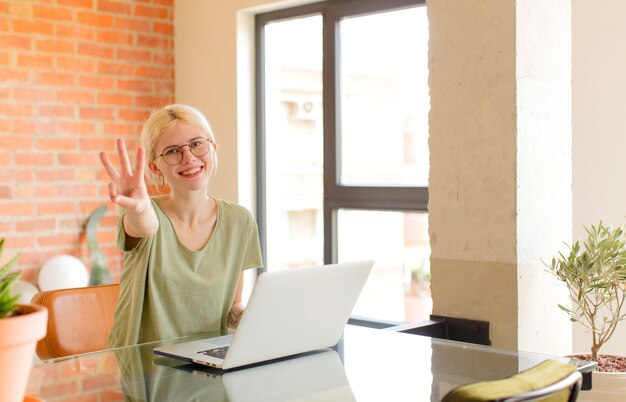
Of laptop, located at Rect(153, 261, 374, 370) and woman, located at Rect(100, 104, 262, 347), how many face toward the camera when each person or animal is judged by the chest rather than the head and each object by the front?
1

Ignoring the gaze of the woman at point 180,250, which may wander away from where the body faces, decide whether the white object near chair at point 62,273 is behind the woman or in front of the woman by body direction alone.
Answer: behind

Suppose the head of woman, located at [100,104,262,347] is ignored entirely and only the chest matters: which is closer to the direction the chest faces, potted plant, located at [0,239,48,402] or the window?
the potted plant

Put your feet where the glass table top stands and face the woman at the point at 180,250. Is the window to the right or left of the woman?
right

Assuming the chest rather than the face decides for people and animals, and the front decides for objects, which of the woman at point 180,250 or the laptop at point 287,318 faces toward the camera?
the woman

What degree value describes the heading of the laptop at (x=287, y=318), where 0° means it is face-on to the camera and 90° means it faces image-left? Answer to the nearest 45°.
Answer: approximately 135°

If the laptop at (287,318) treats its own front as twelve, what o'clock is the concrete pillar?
The concrete pillar is roughly at 3 o'clock from the laptop.

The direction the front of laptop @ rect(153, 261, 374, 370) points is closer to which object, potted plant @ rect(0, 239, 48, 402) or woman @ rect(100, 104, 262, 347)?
the woman

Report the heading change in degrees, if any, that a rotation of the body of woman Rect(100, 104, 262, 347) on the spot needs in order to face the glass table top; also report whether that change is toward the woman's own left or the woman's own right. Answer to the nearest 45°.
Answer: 0° — they already face it

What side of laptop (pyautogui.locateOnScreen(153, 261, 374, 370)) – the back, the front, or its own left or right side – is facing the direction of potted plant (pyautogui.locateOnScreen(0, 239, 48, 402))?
left

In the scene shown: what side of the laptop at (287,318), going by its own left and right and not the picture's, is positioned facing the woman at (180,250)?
front

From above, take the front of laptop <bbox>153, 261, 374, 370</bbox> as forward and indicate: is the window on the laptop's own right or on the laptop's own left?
on the laptop's own right

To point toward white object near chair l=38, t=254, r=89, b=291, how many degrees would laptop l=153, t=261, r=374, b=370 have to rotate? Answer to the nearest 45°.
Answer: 0° — it already faces it

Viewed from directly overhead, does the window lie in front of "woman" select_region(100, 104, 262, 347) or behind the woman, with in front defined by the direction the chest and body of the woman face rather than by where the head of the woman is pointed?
behind

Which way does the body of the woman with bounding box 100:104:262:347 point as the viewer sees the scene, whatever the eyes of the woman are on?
toward the camera

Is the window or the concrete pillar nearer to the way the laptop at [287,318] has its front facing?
the window
